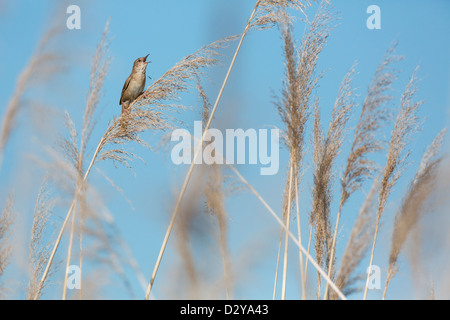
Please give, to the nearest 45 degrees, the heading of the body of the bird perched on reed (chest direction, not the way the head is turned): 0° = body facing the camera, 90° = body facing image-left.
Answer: approximately 315°
